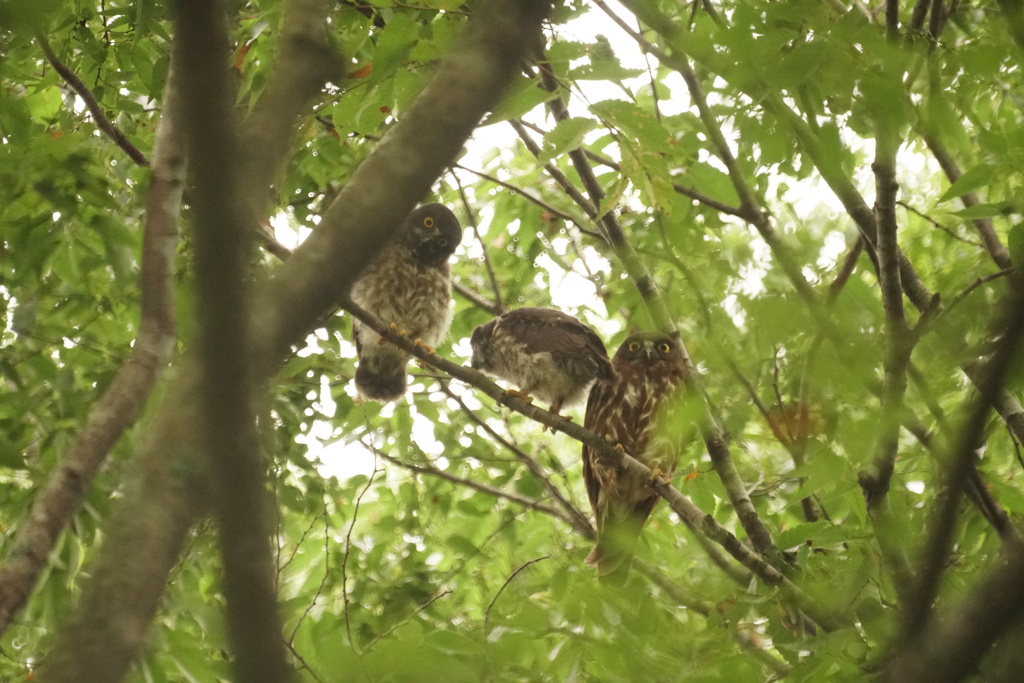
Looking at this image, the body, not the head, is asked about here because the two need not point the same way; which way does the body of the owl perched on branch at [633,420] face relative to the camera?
toward the camera

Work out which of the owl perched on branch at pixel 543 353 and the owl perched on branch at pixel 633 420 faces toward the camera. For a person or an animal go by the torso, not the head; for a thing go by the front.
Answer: the owl perched on branch at pixel 633 420

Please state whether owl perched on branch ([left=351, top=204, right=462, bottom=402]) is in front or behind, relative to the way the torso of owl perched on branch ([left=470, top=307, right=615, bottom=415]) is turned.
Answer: in front

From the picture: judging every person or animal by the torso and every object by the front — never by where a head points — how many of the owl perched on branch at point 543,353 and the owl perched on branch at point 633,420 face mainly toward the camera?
1

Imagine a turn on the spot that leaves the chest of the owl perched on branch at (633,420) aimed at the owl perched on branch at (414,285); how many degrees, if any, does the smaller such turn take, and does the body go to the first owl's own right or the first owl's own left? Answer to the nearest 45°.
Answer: approximately 90° to the first owl's own right

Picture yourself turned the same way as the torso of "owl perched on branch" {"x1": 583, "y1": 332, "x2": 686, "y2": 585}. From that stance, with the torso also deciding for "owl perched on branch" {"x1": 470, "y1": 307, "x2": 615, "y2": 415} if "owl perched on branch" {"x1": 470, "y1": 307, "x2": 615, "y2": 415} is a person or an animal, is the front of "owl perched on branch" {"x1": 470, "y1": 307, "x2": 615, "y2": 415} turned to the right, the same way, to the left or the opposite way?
to the right

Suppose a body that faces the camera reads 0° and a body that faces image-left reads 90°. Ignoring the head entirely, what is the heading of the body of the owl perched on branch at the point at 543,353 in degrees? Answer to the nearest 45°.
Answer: approximately 90°
